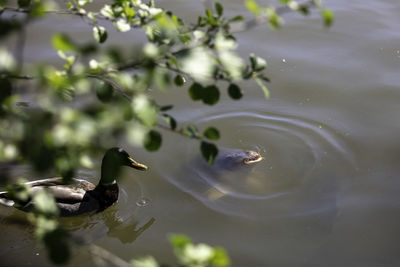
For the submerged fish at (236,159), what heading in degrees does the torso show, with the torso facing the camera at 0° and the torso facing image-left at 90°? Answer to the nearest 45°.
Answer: approximately 270°
